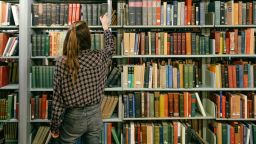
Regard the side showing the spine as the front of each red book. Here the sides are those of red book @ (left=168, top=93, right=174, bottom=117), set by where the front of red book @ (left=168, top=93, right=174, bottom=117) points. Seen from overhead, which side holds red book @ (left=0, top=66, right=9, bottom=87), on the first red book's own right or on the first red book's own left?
on the first red book's own right

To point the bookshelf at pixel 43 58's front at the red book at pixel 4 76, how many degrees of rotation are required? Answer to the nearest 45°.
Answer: approximately 90° to its right

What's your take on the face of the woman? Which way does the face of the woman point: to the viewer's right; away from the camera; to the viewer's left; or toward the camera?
away from the camera

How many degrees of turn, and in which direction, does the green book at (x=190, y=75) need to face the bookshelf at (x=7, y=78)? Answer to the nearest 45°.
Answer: approximately 90° to its right

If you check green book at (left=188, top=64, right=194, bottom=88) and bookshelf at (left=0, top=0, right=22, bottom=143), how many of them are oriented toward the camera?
2

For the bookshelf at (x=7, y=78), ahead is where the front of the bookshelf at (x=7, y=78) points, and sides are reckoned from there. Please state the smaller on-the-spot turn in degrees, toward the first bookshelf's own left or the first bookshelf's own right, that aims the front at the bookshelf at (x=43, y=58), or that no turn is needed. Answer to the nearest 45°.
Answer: approximately 45° to the first bookshelf's own left

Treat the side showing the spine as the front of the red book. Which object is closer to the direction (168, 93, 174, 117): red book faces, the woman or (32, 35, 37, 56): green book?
the woman

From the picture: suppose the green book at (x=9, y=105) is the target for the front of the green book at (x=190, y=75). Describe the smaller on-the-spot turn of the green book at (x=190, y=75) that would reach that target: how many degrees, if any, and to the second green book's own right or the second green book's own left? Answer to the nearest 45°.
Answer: approximately 90° to the second green book's own right

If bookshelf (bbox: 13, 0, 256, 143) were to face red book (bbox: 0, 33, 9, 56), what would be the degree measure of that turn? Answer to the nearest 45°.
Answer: approximately 90° to its right

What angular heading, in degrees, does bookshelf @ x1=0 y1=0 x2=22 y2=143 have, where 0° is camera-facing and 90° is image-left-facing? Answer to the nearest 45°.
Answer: approximately 0°

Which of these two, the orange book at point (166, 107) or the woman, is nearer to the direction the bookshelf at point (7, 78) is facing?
the woman
